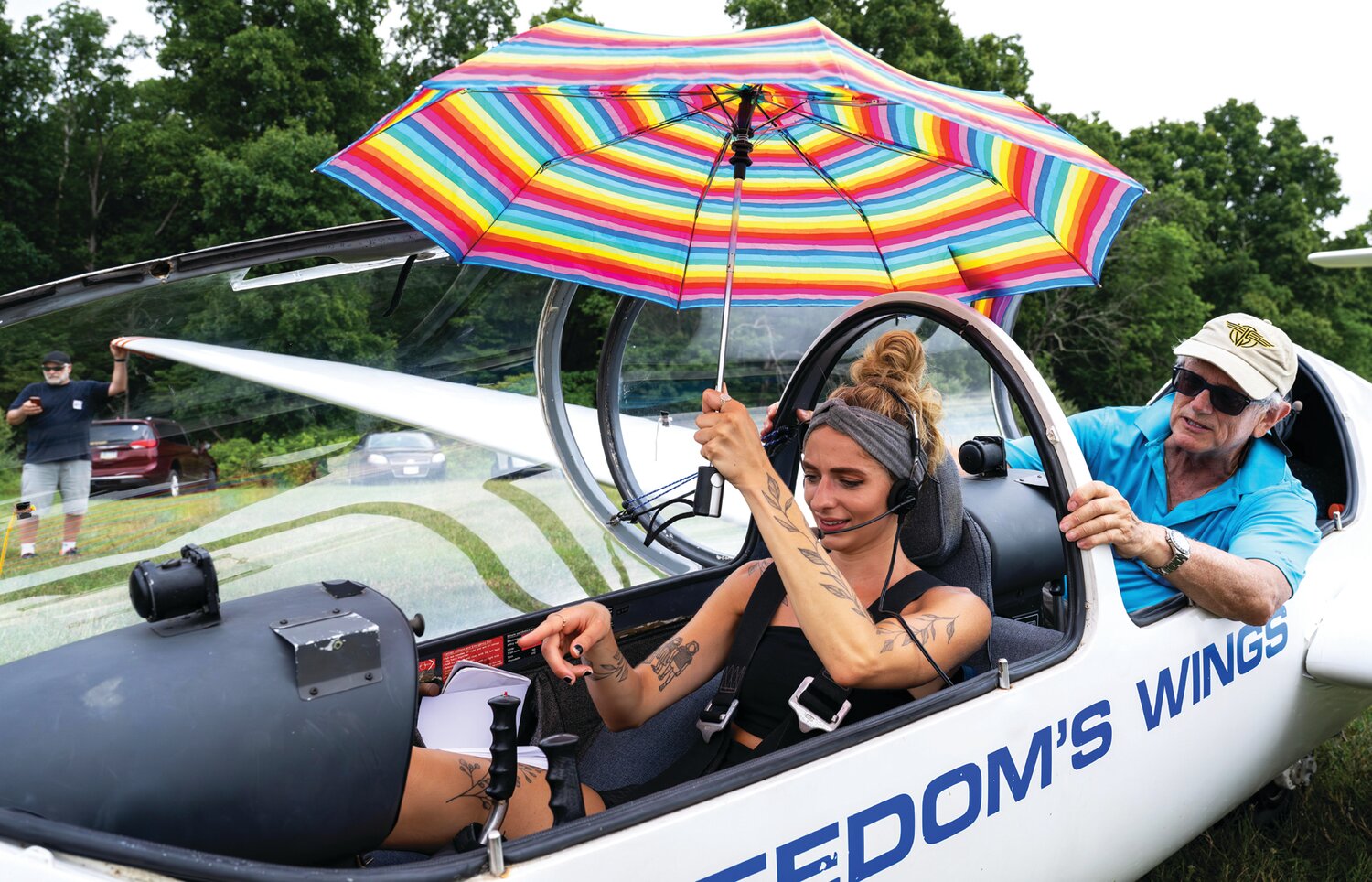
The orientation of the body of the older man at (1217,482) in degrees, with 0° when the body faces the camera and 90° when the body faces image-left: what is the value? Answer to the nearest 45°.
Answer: approximately 45°

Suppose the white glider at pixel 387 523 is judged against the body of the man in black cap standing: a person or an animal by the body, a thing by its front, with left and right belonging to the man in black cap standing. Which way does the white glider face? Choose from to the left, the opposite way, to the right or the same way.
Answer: to the right

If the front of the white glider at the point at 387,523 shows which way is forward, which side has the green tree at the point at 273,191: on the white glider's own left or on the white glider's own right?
on the white glider's own right

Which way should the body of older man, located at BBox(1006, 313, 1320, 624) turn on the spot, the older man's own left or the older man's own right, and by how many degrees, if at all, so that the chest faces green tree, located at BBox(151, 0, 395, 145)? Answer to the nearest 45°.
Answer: approximately 90° to the older man's own right

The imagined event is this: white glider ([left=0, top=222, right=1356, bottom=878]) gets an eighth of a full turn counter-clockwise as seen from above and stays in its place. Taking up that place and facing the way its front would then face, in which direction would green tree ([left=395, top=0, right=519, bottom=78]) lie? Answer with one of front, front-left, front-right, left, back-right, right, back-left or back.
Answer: back

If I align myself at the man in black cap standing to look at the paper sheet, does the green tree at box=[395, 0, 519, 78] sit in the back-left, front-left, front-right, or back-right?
back-left

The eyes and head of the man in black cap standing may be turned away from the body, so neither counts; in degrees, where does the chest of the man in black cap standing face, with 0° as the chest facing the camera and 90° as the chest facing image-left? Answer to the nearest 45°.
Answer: approximately 0°
